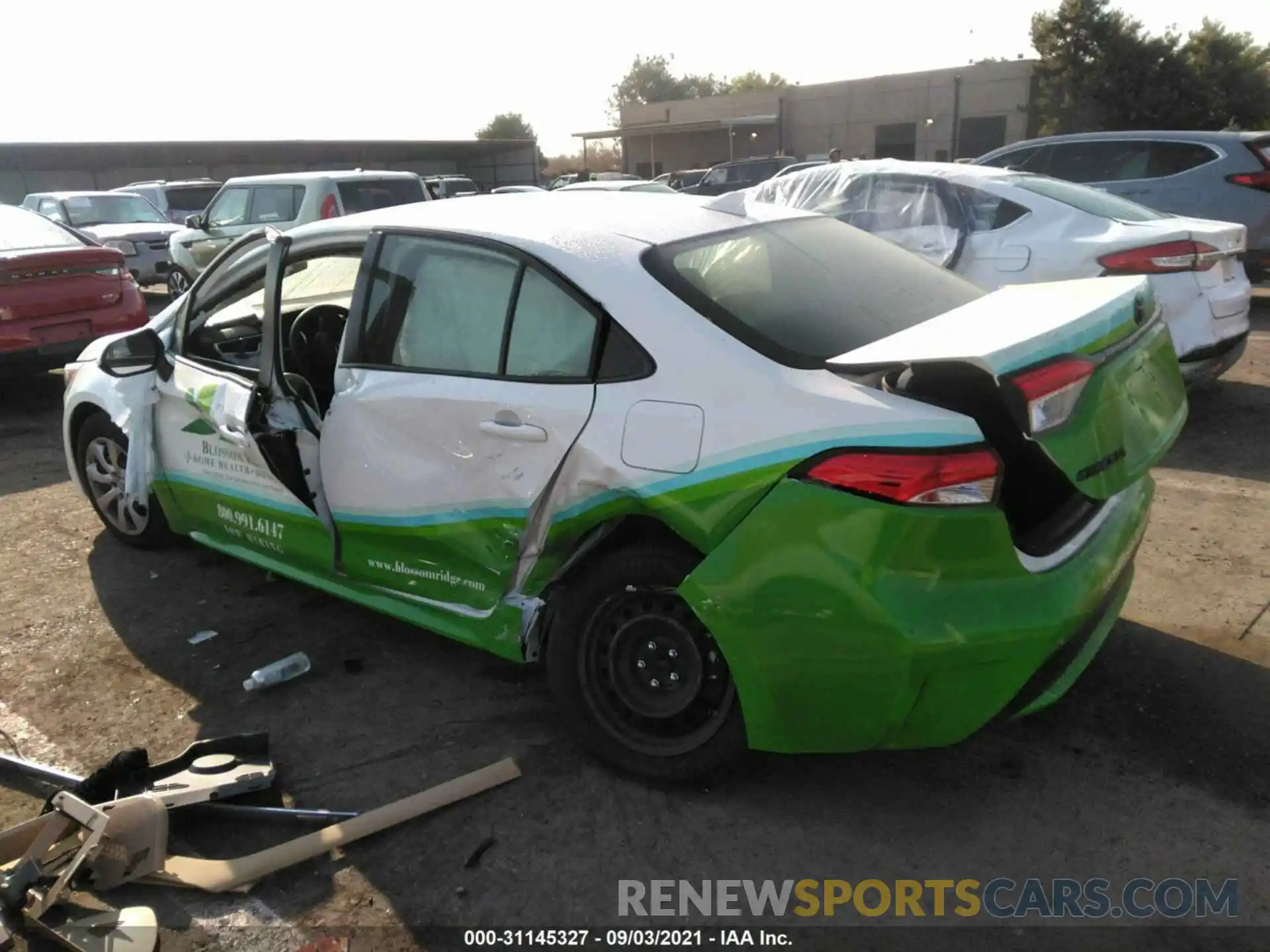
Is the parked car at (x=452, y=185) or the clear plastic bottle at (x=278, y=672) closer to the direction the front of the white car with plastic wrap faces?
the parked car

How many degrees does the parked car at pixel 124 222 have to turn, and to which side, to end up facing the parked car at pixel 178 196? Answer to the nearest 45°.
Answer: approximately 135° to its left

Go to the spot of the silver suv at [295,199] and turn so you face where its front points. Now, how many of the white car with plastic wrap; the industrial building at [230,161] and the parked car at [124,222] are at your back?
1

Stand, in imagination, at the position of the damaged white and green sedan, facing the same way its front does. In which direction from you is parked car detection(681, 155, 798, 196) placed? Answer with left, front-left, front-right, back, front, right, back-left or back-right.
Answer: front-right

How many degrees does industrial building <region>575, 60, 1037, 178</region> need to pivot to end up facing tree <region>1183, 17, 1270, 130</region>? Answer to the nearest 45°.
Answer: approximately 90° to its left

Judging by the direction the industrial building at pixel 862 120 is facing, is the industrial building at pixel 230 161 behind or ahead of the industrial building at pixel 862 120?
ahead

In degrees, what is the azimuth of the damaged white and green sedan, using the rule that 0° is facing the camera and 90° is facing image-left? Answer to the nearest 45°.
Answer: approximately 135°

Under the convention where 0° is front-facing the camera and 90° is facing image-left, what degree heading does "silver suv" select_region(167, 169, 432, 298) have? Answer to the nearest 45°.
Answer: approximately 135°

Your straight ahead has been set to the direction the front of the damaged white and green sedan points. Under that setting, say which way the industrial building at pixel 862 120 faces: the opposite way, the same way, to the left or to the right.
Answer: to the left

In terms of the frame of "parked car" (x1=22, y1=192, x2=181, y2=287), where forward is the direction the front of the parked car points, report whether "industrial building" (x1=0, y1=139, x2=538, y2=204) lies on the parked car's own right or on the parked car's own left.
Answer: on the parked car's own left

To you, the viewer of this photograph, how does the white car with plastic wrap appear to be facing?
facing away from the viewer and to the left of the viewer

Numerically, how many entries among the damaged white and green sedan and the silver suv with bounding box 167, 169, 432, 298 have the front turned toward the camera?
0
